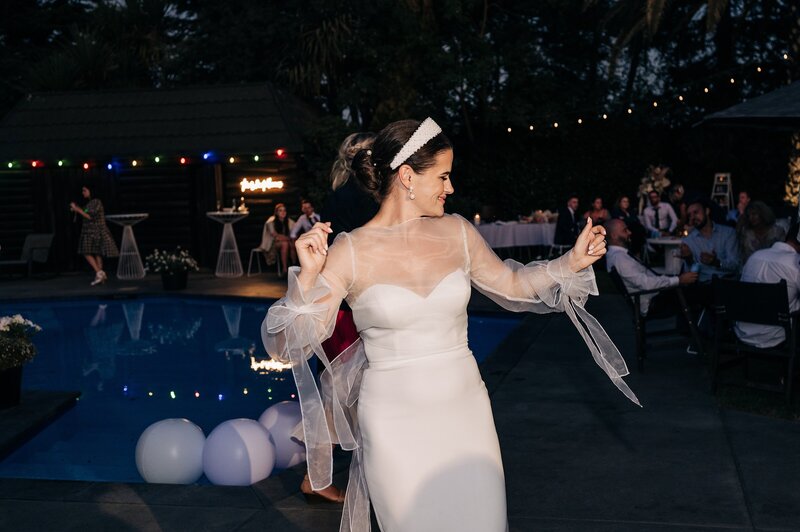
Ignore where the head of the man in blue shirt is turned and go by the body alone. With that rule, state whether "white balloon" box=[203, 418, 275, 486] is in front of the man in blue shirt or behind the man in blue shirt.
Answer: in front

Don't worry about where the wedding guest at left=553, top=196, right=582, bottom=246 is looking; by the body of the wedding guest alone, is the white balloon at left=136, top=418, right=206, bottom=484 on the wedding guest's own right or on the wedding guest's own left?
on the wedding guest's own right

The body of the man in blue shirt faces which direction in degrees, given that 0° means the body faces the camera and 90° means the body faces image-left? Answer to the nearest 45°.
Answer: approximately 45°

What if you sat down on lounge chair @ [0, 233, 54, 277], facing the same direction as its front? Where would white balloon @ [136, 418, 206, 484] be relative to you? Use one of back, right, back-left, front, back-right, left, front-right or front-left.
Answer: left

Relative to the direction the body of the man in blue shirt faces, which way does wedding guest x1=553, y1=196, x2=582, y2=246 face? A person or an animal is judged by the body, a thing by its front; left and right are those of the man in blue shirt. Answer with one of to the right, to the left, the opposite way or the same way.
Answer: to the left

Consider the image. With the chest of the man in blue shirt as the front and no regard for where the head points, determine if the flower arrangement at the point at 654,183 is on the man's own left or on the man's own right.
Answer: on the man's own right

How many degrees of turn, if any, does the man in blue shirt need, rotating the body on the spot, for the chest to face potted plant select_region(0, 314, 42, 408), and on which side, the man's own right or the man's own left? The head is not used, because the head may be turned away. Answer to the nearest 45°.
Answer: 0° — they already face it

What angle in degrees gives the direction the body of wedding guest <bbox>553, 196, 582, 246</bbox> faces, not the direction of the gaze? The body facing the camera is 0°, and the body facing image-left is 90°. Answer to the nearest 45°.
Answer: approximately 315°

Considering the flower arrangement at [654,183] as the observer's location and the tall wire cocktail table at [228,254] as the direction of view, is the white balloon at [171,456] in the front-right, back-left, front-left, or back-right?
front-left
